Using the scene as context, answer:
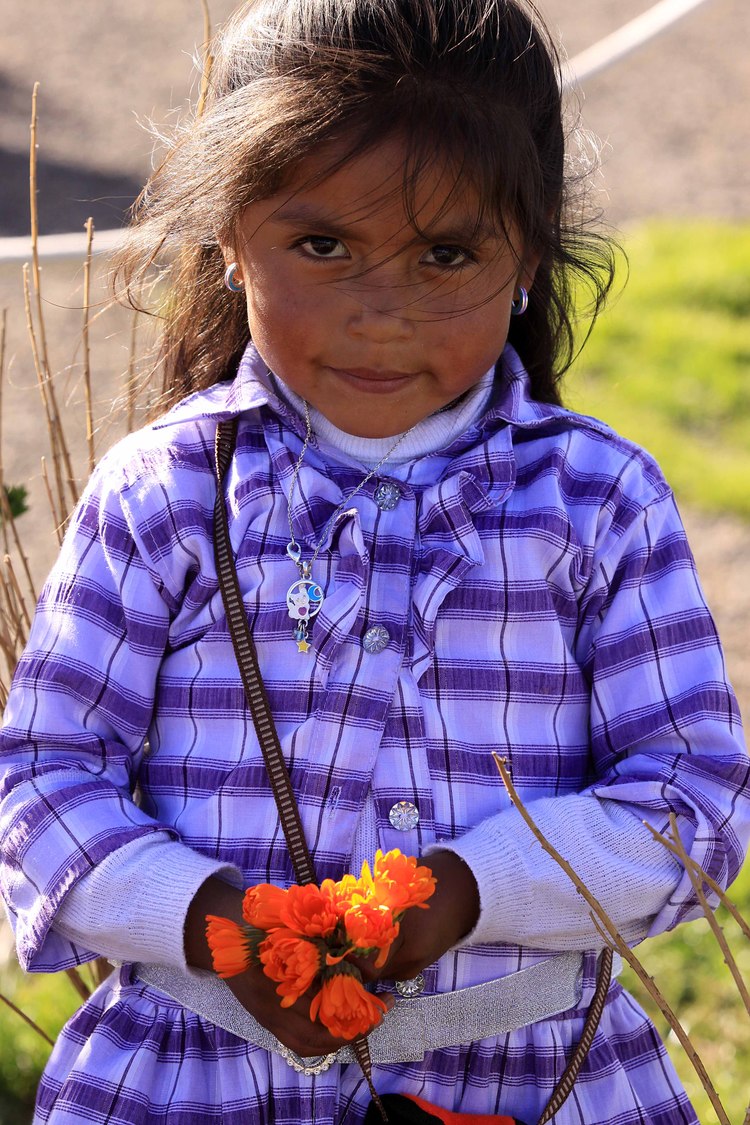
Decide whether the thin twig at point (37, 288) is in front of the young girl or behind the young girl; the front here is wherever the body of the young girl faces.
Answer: behind

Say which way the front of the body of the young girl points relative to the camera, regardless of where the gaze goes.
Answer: toward the camera

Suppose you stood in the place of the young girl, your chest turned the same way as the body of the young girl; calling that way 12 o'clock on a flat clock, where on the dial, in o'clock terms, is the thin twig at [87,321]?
The thin twig is roughly at 5 o'clock from the young girl.
